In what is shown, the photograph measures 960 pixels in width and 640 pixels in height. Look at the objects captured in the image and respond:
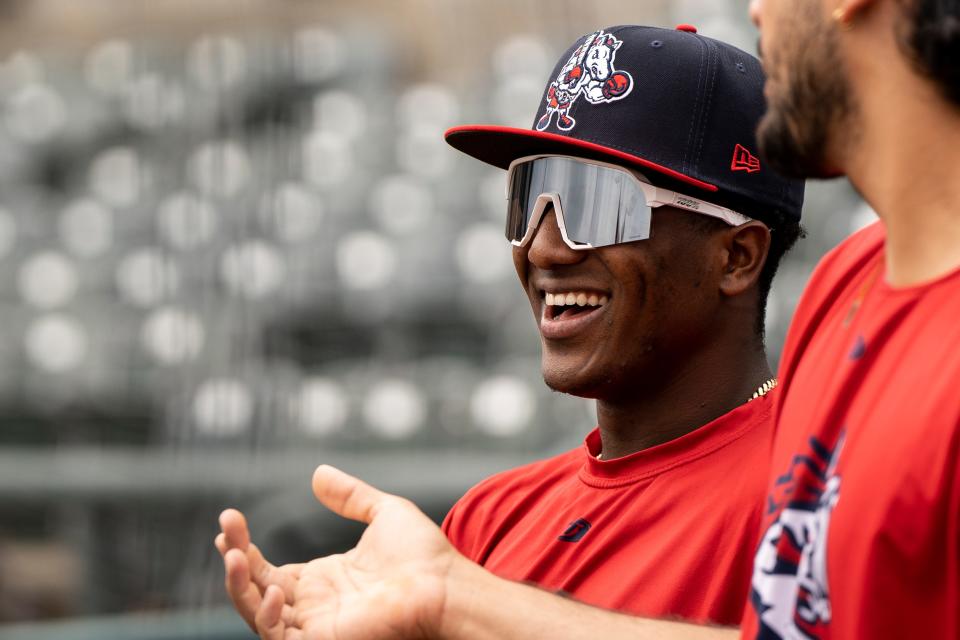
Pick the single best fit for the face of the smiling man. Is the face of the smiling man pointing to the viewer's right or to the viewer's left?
to the viewer's left

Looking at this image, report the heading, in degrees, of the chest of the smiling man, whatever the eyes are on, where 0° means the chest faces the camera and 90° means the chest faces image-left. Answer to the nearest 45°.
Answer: approximately 45°
